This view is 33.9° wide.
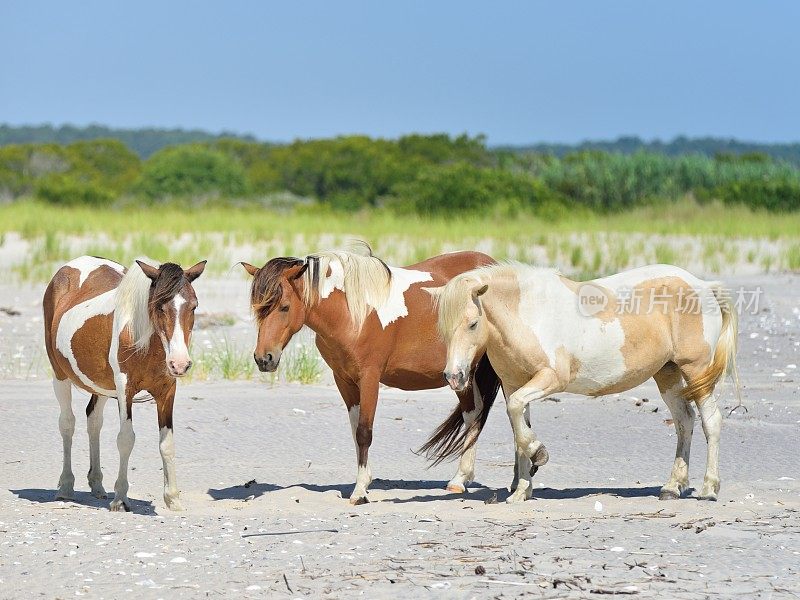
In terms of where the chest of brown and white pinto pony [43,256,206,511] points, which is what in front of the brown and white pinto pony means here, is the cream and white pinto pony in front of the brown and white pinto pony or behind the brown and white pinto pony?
in front

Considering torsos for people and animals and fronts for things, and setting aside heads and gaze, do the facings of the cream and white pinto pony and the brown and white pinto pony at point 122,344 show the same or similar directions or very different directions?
very different directions

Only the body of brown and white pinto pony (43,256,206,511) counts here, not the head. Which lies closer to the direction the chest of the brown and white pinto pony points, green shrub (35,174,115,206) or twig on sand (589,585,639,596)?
the twig on sand

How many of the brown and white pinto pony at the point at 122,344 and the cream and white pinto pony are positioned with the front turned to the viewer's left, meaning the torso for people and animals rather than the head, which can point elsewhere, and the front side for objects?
1

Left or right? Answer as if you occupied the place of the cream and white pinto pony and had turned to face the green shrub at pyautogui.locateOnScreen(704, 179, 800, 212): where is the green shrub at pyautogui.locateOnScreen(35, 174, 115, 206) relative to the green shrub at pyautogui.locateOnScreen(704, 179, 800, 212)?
left

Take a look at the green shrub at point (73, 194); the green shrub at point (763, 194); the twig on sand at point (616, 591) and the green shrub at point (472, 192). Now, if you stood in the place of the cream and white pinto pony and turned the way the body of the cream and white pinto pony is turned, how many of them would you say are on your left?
1

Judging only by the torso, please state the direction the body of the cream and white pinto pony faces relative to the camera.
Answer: to the viewer's left

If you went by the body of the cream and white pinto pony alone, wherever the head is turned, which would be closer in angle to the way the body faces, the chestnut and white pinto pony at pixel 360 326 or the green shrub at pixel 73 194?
the chestnut and white pinto pony

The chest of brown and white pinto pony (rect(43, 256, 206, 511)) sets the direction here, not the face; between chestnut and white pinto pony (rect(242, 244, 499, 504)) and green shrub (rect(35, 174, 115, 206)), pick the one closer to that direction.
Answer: the chestnut and white pinto pony

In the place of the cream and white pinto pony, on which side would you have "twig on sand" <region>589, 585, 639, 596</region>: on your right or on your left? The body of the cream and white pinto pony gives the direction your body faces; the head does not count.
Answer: on your left

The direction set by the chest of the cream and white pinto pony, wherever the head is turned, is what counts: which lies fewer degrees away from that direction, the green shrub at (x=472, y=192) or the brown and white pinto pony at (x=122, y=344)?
the brown and white pinto pony

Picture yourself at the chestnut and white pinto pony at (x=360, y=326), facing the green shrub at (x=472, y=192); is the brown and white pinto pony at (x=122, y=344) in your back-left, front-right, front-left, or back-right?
back-left

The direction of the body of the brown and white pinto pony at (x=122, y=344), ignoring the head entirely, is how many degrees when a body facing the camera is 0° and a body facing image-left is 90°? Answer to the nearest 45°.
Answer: approximately 315°

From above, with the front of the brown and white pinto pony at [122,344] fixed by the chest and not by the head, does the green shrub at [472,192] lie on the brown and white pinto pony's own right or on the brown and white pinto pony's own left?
on the brown and white pinto pony's own left
